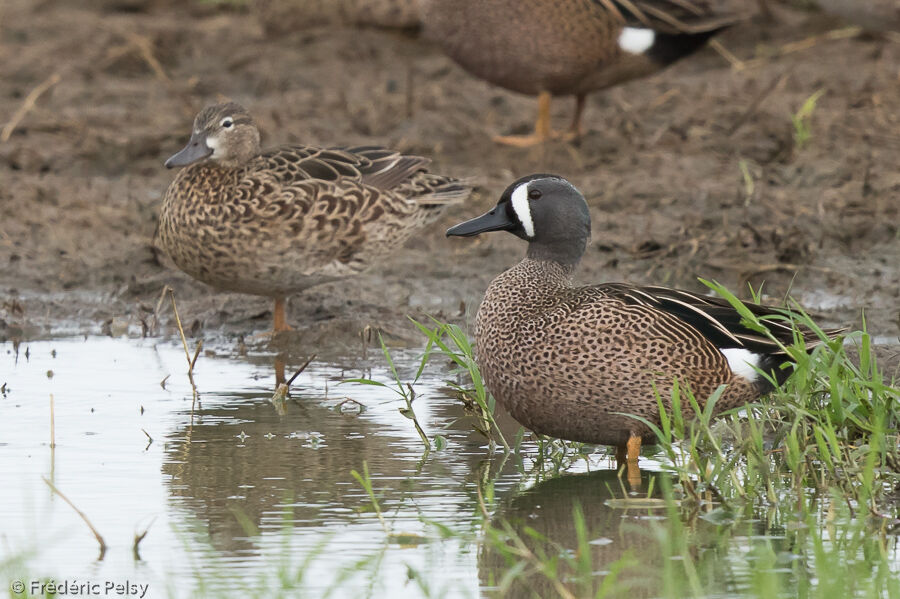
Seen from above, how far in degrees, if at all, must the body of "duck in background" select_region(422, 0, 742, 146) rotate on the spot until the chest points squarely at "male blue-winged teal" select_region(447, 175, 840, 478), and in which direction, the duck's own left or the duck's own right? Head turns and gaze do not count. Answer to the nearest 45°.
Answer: approximately 90° to the duck's own left

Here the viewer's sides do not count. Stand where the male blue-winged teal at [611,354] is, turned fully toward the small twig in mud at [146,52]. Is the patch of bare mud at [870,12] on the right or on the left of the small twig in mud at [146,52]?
right

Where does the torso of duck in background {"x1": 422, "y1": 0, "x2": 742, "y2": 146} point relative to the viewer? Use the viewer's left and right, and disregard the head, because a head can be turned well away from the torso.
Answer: facing to the left of the viewer

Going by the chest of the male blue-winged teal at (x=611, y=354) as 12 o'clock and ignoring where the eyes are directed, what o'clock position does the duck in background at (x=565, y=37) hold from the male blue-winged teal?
The duck in background is roughly at 3 o'clock from the male blue-winged teal.

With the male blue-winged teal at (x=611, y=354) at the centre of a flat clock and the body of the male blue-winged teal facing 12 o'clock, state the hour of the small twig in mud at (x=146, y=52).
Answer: The small twig in mud is roughly at 2 o'clock from the male blue-winged teal.

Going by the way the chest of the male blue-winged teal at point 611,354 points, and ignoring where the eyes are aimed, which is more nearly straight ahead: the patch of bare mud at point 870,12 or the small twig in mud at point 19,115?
the small twig in mud

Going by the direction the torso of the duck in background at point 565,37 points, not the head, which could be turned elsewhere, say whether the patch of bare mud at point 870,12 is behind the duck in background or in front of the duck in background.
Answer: behind

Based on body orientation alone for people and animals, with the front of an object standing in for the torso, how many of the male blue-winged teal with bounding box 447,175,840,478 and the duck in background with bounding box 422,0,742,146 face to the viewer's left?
2

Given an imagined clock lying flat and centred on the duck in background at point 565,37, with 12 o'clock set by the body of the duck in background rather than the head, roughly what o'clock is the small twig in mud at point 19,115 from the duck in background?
The small twig in mud is roughly at 12 o'clock from the duck in background.

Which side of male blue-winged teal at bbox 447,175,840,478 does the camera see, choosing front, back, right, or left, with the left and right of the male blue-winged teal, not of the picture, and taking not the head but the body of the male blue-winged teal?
left

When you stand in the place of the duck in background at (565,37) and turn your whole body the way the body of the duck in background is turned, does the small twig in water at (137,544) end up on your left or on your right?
on your left
